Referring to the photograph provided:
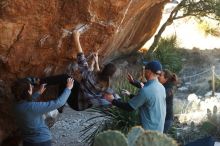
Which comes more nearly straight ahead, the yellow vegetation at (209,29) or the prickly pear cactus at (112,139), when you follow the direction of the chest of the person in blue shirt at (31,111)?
the yellow vegetation

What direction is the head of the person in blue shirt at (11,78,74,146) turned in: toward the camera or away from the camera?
away from the camera

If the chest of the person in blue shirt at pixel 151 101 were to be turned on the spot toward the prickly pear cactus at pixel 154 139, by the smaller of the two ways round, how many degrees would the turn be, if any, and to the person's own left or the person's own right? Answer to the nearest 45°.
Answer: approximately 135° to the person's own left

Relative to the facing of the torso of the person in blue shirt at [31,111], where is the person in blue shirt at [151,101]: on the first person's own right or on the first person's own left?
on the first person's own right

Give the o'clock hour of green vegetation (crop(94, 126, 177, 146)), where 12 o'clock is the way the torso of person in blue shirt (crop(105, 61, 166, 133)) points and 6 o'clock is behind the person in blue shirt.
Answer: The green vegetation is roughly at 8 o'clock from the person in blue shirt.

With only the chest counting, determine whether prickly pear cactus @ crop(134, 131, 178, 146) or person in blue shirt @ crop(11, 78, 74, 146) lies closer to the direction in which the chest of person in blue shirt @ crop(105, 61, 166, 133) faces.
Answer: the person in blue shirt

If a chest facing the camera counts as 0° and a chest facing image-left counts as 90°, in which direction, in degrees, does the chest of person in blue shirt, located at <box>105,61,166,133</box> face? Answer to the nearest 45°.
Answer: approximately 135°

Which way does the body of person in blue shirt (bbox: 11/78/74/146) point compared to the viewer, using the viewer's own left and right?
facing away from the viewer and to the right of the viewer

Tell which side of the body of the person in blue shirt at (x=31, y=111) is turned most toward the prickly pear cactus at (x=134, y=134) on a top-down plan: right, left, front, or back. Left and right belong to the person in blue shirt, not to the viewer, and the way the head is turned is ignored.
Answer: right

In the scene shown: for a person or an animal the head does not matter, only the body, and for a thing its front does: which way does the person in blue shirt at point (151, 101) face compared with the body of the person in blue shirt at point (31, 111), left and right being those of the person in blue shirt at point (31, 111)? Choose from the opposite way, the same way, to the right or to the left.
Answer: to the left
